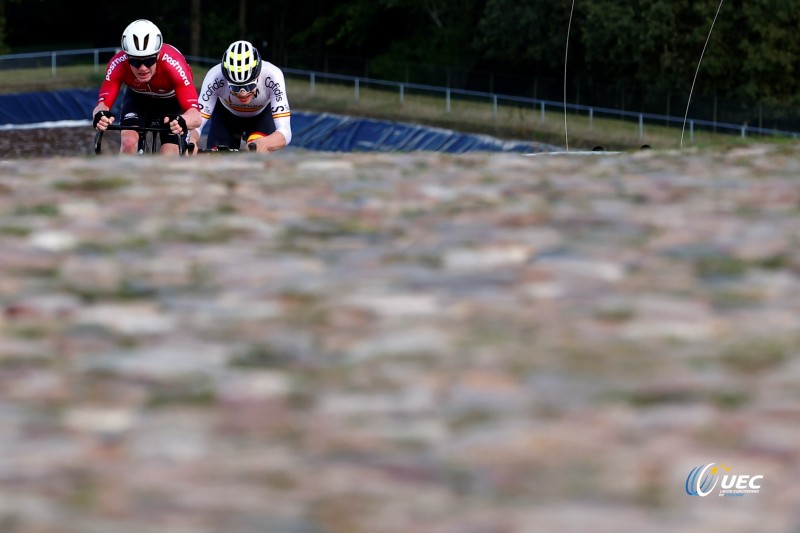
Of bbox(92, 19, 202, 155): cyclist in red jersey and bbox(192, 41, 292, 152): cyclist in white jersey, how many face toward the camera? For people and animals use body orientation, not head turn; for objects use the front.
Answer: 2

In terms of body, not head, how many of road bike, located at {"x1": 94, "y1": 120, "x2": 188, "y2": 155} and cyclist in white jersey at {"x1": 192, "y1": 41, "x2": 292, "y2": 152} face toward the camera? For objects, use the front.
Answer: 2

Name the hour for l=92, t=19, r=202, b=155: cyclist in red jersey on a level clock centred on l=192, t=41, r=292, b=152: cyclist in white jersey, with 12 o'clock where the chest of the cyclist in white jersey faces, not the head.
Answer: The cyclist in red jersey is roughly at 2 o'clock from the cyclist in white jersey.

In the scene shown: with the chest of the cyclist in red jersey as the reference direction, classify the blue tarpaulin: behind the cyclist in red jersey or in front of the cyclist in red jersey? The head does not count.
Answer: behind

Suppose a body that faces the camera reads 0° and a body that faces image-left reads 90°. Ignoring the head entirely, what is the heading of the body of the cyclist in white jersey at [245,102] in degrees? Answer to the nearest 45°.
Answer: approximately 0°

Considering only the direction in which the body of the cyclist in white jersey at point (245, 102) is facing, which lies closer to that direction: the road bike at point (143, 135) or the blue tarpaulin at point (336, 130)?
the road bike

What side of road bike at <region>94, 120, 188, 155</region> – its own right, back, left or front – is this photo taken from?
front

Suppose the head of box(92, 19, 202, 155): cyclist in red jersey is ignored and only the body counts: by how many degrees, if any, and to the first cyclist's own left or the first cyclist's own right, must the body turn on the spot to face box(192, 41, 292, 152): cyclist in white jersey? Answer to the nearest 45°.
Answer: approximately 135° to the first cyclist's own left

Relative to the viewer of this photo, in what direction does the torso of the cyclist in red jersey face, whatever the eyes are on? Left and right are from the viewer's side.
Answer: facing the viewer

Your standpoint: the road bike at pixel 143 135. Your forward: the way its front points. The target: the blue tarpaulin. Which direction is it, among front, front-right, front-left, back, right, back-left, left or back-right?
back
